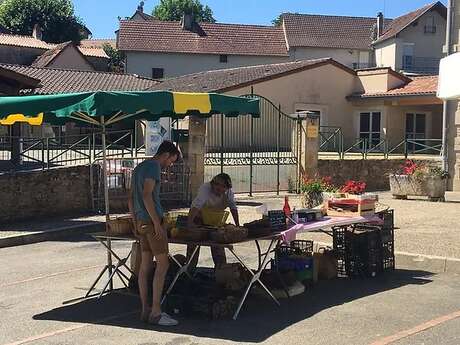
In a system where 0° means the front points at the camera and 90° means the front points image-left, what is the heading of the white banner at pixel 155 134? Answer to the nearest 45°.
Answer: approximately 0°

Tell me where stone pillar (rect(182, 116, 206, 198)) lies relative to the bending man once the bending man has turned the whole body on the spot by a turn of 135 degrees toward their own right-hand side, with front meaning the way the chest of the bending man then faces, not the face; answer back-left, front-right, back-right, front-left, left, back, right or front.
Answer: front-right

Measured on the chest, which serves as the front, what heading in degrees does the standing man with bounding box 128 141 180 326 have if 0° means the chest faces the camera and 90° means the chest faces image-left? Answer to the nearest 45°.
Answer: approximately 270°

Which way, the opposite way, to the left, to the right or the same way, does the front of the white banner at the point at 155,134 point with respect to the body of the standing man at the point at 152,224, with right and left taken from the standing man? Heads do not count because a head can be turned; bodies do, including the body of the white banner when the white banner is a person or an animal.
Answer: to the right

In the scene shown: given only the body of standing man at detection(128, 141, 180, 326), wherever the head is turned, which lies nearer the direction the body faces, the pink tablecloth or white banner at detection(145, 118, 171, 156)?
the pink tablecloth

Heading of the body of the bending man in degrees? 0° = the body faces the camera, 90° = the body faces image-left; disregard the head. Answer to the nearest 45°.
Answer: approximately 0°

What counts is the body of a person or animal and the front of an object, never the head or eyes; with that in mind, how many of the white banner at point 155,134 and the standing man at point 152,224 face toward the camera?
1
